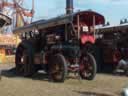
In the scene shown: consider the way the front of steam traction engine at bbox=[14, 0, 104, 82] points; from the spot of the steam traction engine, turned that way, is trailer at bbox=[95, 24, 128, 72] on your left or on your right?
on your left
